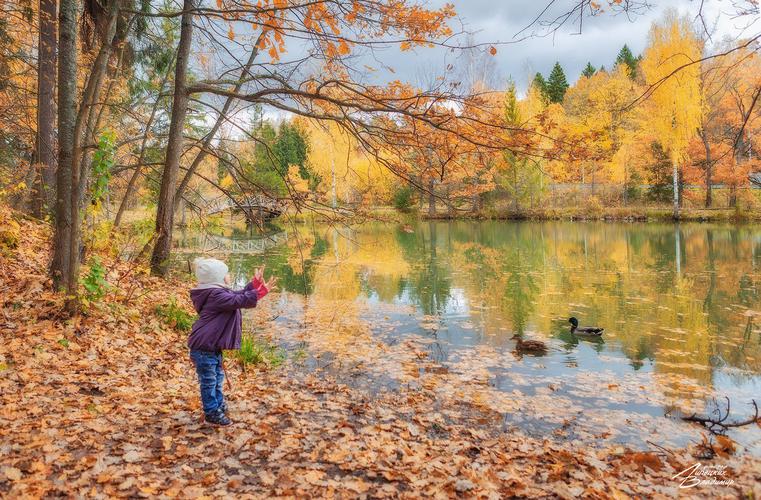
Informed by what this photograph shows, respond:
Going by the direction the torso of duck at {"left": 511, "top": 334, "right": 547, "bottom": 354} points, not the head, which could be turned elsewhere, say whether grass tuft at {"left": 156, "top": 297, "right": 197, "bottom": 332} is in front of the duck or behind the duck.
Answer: in front

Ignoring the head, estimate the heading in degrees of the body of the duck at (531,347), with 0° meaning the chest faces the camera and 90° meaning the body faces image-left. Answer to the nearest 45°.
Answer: approximately 90°

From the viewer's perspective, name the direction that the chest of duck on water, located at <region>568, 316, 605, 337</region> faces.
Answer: to the viewer's left

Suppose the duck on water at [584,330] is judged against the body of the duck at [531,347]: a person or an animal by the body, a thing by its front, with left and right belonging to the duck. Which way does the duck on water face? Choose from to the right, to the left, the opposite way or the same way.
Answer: the same way

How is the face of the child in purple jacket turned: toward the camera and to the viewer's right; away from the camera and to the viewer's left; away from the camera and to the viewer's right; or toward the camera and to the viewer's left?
away from the camera and to the viewer's right

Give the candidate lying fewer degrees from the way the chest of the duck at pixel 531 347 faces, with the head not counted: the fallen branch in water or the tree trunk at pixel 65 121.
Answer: the tree trunk

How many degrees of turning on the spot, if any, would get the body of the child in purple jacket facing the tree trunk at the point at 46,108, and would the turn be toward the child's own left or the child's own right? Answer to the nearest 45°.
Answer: approximately 135° to the child's own left

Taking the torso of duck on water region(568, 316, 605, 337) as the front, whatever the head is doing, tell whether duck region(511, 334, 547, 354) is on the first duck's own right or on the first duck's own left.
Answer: on the first duck's own left

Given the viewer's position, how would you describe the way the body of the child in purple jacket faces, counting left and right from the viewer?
facing to the right of the viewer

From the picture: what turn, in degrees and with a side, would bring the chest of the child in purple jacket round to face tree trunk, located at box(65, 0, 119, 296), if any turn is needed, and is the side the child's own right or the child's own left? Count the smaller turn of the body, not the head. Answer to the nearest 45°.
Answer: approximately 135° to the child's own left

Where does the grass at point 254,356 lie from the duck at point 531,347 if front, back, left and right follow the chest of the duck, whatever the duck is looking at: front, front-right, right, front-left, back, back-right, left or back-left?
front-left

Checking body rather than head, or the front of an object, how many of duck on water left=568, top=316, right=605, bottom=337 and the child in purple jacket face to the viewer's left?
1

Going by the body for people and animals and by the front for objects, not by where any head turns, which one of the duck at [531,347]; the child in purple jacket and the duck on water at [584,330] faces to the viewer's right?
the child in purple jacket

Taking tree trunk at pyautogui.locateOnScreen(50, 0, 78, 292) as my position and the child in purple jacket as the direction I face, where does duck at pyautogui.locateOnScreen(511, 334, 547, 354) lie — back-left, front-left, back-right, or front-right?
front-left

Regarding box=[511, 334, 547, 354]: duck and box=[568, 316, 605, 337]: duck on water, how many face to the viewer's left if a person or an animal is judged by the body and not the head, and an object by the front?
2

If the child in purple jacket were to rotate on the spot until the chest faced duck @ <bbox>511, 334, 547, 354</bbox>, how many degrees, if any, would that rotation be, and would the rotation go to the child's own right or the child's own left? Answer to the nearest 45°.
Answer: approximately 45° to the child's own left

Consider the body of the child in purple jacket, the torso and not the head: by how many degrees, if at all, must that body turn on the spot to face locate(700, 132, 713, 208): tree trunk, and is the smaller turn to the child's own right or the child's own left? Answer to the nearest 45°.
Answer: approximately 45° to the child's own left
